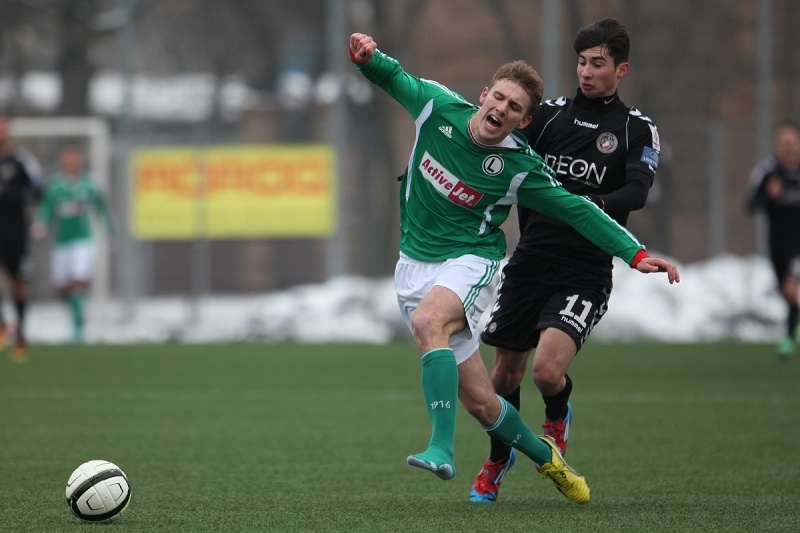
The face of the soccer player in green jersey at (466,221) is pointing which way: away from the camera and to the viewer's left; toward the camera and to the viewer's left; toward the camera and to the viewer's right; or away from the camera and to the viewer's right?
toward the camera and to the viewer's left

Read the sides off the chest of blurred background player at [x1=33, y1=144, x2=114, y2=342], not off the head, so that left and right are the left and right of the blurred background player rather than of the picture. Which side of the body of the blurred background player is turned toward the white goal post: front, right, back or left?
back

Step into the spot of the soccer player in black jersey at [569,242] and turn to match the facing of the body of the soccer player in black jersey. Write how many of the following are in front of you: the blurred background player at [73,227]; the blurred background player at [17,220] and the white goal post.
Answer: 0

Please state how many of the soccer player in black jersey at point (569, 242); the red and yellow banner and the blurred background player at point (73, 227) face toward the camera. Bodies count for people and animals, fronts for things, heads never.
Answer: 3

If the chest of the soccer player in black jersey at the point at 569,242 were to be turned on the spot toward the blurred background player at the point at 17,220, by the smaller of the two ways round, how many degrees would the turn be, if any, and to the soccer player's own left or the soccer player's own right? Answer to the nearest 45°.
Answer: approximately 135° to the soccer player's own right

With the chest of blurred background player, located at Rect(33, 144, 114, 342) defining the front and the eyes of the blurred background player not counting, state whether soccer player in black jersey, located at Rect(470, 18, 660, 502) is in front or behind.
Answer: in front

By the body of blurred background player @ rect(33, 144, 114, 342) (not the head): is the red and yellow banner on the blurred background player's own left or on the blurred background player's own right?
on the blurred background player's own left

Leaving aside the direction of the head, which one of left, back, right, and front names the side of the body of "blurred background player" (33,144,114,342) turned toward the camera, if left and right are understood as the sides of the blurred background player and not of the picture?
front

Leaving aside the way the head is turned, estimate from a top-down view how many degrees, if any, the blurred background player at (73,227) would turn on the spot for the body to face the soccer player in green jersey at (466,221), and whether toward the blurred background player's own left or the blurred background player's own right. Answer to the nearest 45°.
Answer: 0° — they already face them

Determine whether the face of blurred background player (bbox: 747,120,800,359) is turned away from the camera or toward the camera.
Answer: toward the camera

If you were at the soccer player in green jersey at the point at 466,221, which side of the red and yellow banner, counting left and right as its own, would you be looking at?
front

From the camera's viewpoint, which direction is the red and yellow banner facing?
toward the camera

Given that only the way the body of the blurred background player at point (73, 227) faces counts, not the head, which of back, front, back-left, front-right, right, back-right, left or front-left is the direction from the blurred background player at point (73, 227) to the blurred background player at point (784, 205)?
front-left

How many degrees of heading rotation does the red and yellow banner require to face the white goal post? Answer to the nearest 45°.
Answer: approximately 90° to its right
